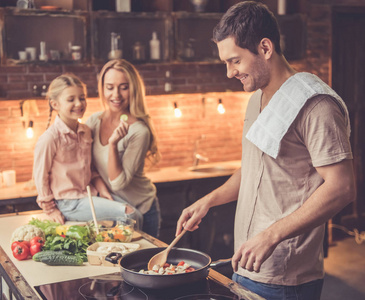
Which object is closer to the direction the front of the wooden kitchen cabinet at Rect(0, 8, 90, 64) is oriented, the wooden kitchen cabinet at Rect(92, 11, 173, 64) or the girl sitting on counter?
the girl sitting on counter

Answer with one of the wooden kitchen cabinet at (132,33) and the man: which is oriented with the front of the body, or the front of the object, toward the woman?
the wooden kitchen cabinet

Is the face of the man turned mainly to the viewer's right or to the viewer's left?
to the viewer's left

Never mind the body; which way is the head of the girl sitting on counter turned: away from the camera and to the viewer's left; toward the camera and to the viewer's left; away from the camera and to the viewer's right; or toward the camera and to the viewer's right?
toward the camera and to the viewer's right

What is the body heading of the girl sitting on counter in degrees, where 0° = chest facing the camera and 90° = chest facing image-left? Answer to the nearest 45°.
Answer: approximately 315°

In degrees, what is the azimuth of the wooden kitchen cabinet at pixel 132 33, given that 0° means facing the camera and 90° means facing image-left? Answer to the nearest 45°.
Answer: approximately 0°

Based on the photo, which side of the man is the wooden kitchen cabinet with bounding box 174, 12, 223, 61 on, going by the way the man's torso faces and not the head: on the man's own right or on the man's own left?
on the man's own right

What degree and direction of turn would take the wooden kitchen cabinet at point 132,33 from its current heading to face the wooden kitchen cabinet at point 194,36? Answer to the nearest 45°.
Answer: approximately 90° to its left

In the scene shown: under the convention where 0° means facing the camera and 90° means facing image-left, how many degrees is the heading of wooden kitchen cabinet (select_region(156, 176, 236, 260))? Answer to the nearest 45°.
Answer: approximately 0°

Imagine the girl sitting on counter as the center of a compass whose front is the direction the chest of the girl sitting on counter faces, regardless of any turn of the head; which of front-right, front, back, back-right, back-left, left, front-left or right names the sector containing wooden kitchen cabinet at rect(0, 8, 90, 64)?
back-left

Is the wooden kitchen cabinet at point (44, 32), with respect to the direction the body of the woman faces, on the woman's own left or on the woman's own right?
on the woman's own right

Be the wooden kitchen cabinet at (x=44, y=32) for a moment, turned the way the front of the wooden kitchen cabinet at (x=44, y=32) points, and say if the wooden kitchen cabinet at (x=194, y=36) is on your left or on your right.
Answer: on your left

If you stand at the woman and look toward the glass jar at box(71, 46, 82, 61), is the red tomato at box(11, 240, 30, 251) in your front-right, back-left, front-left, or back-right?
back-left
